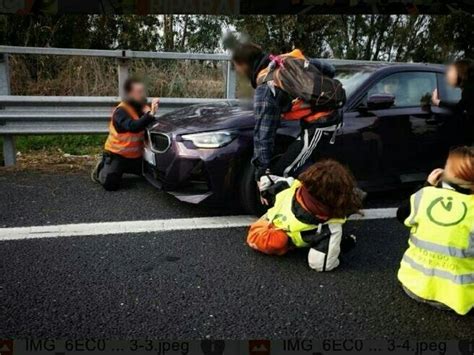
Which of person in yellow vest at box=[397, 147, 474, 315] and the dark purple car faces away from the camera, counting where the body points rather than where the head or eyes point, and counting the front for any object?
the person in yellow vest

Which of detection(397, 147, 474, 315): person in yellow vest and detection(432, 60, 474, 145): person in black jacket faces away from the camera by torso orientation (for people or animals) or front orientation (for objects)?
the person in yellow vest

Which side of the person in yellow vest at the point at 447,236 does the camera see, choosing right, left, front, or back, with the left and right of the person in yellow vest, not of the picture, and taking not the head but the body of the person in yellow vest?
back

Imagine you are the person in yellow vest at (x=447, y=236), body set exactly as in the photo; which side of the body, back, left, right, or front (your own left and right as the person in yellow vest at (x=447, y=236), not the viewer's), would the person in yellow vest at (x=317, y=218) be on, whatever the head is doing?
left

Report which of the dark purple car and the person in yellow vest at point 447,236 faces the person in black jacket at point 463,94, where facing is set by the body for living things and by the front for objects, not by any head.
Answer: the person in yellow vest

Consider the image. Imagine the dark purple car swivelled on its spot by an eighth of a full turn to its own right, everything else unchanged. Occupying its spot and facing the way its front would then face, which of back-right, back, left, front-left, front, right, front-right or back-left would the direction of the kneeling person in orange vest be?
front

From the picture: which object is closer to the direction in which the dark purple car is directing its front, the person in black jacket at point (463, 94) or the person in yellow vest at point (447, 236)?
the person in yellow vest

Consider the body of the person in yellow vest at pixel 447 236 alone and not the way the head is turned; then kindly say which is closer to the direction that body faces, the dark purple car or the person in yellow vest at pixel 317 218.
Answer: the dark purple car

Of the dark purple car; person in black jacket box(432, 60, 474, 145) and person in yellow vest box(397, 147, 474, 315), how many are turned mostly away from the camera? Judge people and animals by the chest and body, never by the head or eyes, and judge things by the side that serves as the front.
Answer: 1

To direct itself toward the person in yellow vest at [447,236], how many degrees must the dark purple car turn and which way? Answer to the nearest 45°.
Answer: approximately 45° to its left

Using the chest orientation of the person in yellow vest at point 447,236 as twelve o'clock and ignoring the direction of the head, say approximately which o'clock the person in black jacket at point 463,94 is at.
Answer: The person in black jacket is roughly at 12 o'clock from the person in yellow vest.

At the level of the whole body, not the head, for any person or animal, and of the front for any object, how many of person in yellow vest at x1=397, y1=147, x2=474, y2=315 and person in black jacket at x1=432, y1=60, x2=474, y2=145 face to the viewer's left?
1

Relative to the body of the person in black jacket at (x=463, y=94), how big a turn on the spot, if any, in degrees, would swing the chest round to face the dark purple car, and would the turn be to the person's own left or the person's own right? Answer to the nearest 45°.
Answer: approximately 45° to the person's own left

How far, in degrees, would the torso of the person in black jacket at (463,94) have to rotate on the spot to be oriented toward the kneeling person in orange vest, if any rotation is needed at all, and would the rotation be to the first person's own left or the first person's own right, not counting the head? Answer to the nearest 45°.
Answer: approximately 45° to the first person's own left
